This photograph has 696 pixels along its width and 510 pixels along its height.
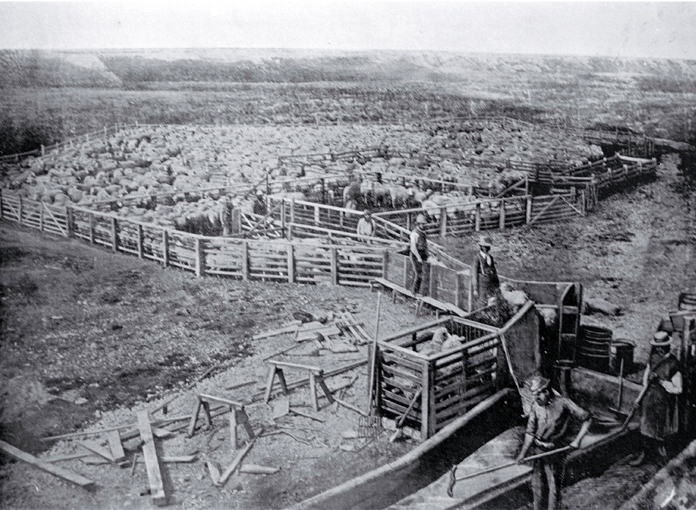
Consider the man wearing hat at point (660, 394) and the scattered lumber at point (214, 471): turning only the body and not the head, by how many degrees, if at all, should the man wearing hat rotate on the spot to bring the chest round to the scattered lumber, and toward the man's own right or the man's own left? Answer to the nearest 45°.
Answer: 0° — they already face it

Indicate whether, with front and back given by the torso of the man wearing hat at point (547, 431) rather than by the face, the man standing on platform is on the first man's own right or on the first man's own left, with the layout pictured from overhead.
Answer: on the first man's own right

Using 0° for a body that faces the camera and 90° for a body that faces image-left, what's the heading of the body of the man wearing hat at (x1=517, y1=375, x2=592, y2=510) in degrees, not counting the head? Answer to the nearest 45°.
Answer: approximately 45°

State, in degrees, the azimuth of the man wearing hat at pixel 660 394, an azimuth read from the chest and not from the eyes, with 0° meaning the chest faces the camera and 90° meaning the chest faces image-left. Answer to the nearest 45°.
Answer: approximately 45°

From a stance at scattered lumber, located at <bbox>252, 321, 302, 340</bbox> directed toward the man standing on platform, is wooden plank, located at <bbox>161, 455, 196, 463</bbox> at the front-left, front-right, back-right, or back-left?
back-right
